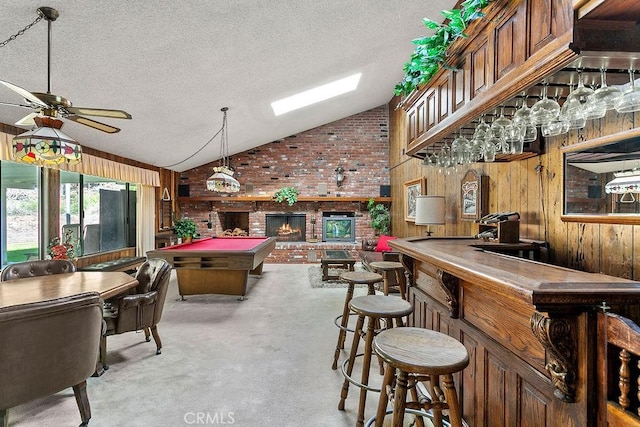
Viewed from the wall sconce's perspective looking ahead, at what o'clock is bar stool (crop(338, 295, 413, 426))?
The bar stool is roughly at 12 o'clock from the wall sconce.

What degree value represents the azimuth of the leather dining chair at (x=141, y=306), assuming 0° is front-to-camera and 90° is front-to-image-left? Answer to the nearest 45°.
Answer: approximately 45°

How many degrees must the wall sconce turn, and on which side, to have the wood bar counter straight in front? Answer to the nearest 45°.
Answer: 0° — it already faces it

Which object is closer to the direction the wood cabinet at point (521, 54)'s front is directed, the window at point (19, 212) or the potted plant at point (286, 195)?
the window

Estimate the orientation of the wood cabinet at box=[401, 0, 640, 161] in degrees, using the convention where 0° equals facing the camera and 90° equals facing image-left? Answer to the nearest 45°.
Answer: approximately 45°

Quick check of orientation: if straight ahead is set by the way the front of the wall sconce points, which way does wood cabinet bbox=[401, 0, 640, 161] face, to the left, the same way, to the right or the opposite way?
to the right
